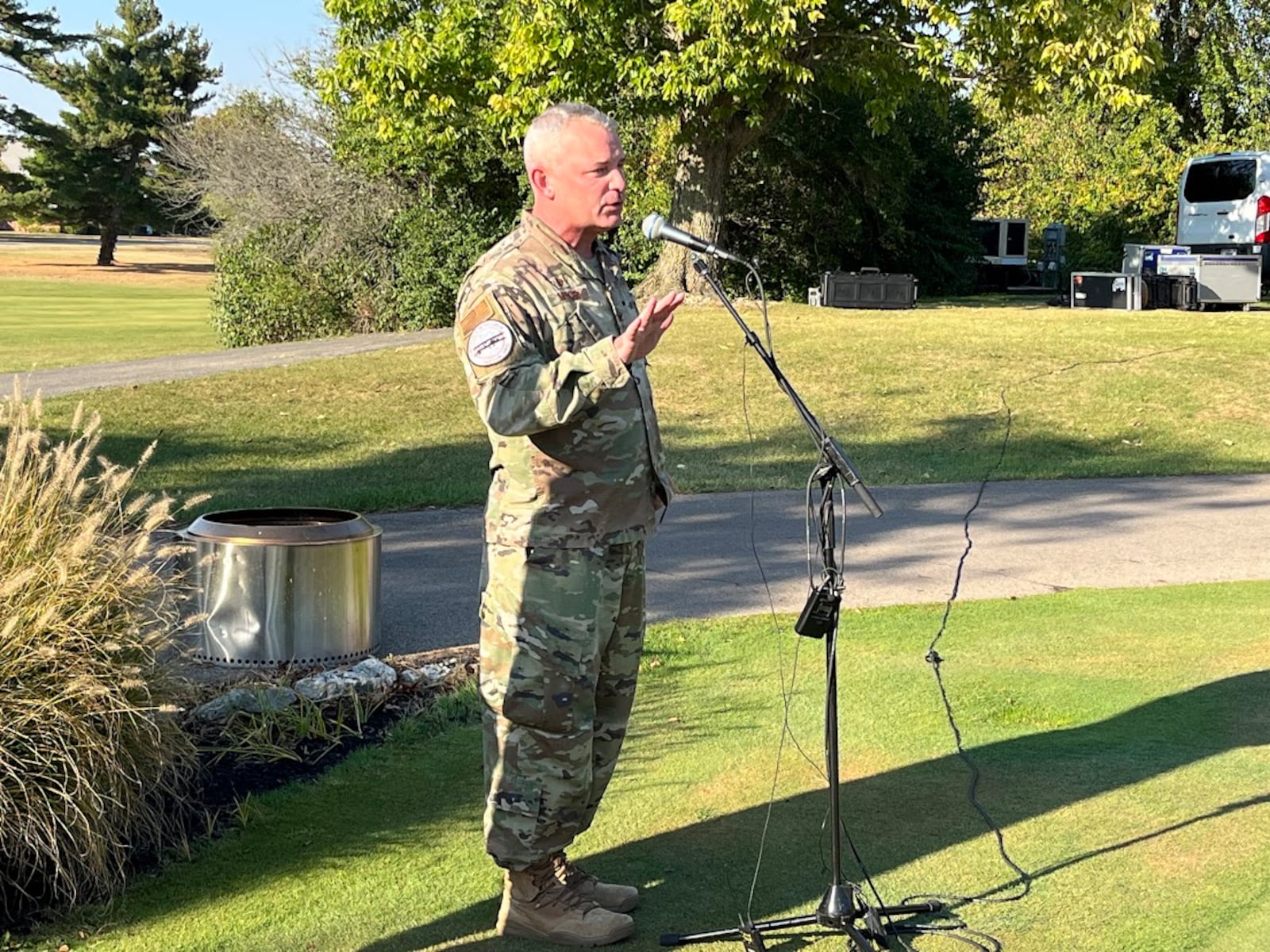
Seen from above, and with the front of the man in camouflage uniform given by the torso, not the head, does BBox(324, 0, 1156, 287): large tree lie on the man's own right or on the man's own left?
on the man's own left

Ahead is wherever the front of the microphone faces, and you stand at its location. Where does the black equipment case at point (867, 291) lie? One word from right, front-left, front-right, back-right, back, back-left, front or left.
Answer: right

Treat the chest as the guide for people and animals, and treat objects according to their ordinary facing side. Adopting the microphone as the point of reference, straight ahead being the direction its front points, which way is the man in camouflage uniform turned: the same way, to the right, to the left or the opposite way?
the opposite way

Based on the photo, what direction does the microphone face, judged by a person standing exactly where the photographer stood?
facing to the left of the viewer

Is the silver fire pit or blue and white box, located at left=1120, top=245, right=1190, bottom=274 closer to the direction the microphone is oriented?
the silver fire pit

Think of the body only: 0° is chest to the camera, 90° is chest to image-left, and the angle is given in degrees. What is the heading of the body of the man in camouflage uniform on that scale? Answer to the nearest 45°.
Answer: approximately 270°

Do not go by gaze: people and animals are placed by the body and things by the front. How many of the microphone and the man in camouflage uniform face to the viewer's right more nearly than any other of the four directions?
1

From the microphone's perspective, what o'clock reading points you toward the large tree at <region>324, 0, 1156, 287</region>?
The large tree is roughly at 3 o'clock from the microphone.

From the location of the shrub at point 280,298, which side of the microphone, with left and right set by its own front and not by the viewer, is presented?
right

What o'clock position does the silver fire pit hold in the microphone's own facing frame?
The silver fire pit is roughly at 2 o'clock from the microphone.

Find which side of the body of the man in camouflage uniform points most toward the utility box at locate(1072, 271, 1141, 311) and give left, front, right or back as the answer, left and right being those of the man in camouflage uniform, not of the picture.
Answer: left

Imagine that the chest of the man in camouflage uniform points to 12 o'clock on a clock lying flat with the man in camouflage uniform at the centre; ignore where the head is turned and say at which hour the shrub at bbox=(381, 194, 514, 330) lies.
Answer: The shrub is roughly at 9 o'clock from the man in camouflage uniform.
